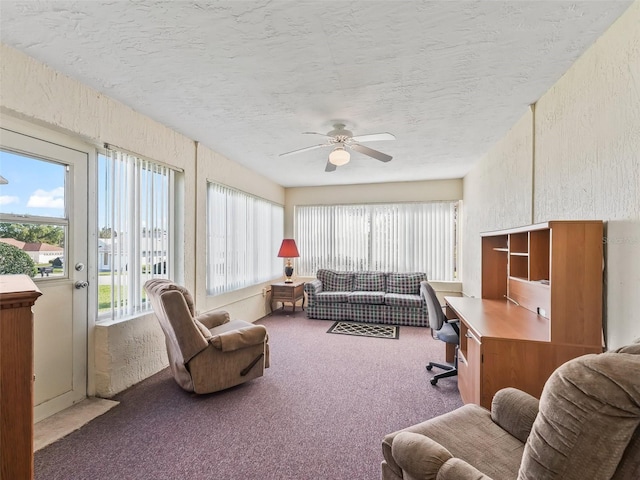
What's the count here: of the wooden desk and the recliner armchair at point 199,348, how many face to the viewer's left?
1

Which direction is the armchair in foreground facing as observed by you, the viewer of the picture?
facing away from the viewer and to the left of the viewer

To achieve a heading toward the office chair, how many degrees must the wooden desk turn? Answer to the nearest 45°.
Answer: approximately 45° to its right

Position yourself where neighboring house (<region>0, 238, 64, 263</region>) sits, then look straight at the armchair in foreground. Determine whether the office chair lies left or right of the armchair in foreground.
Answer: left

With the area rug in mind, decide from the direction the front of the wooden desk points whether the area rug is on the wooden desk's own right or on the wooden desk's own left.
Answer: on the wooden desk's own right

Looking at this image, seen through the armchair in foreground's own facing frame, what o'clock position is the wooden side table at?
The wooden side table is roughly at 12 o'clock from the armchair in foreground.

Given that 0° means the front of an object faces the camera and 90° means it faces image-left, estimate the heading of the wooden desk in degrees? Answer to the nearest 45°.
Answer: approximately 90°
